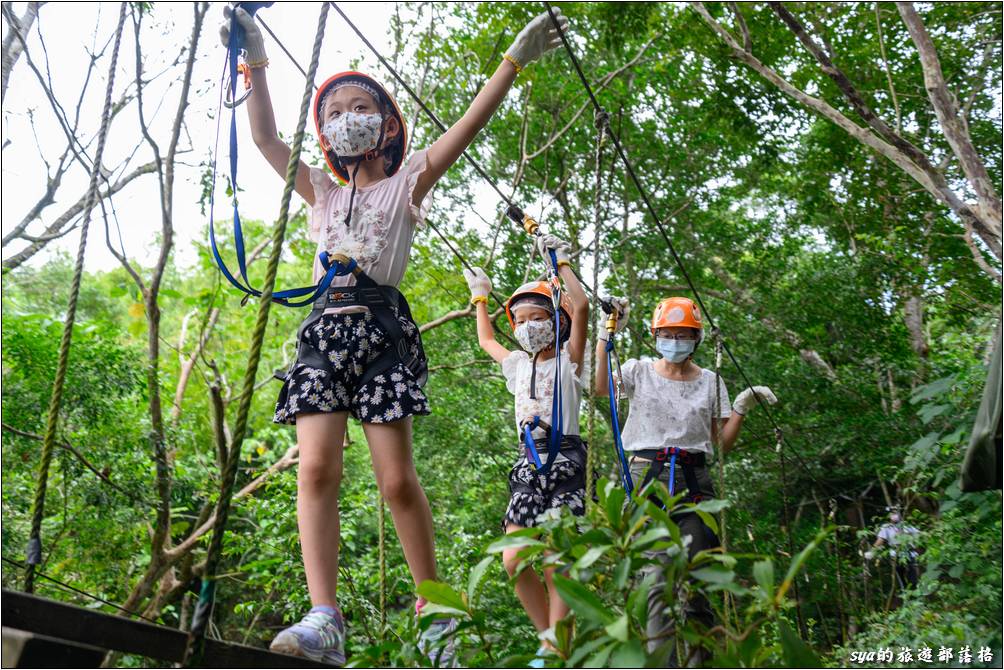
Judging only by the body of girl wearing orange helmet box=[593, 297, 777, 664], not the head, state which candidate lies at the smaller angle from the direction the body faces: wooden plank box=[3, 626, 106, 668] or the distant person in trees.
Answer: the wooden plank

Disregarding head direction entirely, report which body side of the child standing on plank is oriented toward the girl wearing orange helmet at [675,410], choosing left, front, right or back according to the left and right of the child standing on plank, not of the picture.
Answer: back

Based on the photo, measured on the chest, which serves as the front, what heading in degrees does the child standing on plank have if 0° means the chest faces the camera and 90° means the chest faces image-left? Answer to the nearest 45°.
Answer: approximately 45°

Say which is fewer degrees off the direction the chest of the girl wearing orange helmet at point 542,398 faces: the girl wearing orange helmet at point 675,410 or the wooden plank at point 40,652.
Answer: the wooden plank

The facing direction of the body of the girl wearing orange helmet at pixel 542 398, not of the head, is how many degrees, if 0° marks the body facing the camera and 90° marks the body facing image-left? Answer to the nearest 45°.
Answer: approximately 45°

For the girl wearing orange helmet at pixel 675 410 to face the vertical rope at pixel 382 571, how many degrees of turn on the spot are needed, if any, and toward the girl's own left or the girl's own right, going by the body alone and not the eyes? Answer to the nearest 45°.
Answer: approximately 45° to the girl's own right

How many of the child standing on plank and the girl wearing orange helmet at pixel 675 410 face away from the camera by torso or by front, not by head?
0

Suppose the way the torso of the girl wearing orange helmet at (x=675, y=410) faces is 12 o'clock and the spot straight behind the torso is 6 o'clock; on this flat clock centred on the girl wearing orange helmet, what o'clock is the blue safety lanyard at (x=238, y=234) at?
The blue safety lanyard is roughly at 1 o'clock from the girl wearing orange helmet.

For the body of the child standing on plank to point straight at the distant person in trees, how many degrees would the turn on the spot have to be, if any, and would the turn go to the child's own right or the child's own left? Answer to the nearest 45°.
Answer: approximately 180°
